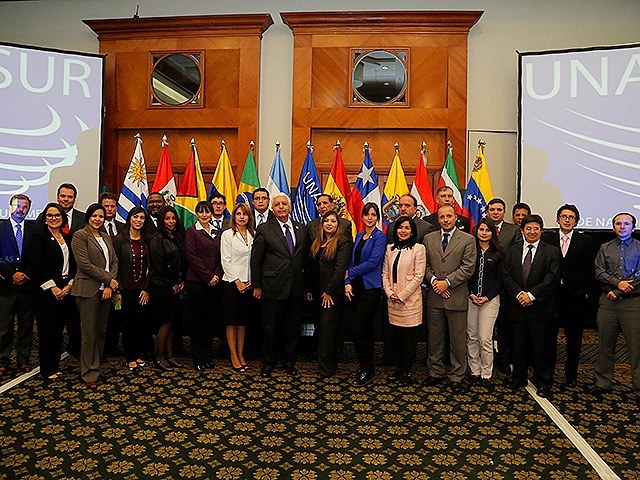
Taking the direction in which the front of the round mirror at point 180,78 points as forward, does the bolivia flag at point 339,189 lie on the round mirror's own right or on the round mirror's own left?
on the round mirror's own left

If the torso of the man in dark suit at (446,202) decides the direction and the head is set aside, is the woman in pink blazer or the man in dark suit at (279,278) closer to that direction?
the woman in pink blazer

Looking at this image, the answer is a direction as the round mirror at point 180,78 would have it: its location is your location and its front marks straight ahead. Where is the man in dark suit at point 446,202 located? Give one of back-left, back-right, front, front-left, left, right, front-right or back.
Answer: front-left

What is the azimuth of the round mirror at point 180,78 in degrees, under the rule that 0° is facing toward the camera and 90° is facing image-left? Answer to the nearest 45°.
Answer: approximately 0°

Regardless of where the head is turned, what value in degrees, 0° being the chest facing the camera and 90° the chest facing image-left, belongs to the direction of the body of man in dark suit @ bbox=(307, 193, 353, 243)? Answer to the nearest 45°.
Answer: approximately 0°

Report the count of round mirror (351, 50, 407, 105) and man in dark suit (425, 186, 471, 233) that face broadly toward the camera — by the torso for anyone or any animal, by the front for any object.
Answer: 2
